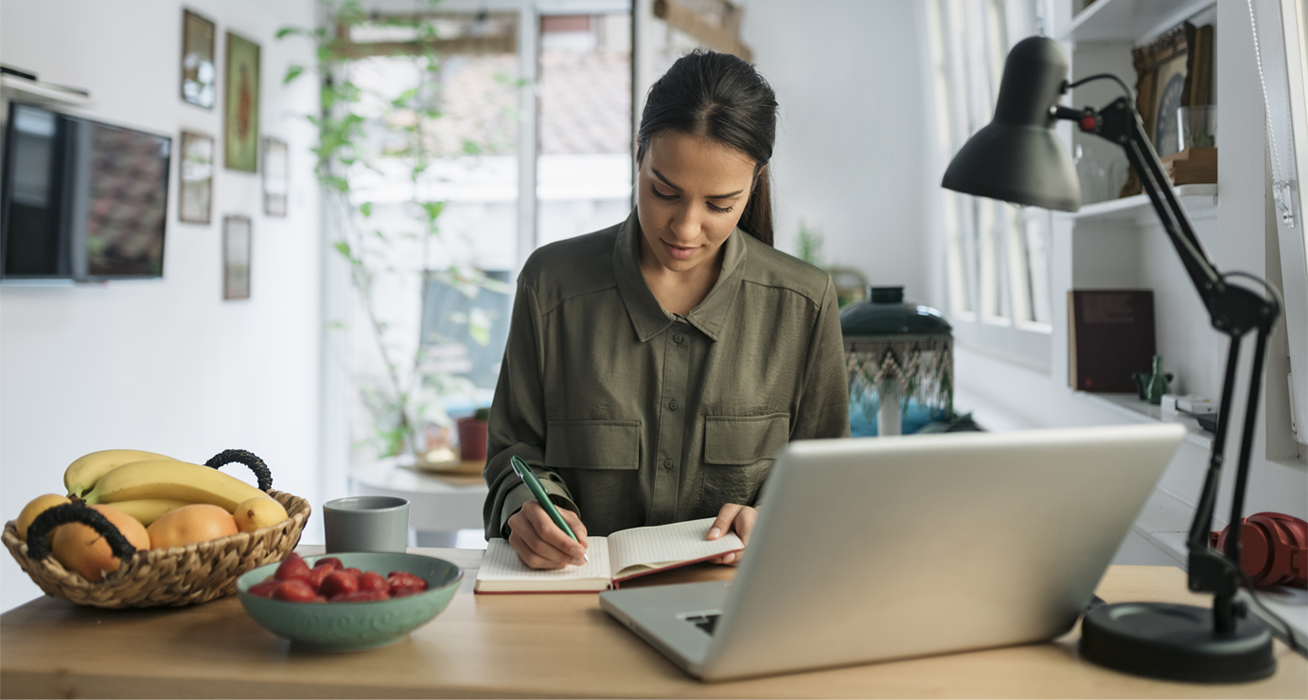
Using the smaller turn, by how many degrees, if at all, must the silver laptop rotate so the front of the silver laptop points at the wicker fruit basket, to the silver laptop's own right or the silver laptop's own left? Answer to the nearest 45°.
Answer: approximately 45° to the silver laptop's own left

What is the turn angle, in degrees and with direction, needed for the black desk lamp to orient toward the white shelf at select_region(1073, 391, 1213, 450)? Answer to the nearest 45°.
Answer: approximately 90° to its right

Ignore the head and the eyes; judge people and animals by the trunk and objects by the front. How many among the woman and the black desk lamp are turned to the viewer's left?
1

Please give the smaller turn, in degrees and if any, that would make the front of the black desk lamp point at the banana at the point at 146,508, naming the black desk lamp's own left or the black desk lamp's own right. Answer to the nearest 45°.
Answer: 0° — it already faces it

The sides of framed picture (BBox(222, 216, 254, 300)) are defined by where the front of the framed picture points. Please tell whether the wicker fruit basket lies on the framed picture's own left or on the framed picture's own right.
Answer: on the framed picture's own right

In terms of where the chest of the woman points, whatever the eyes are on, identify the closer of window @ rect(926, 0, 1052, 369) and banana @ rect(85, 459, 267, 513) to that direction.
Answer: the banana

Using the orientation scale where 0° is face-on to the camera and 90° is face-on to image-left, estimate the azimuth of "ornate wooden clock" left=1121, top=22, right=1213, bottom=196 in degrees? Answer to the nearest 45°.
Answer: approximately 45°

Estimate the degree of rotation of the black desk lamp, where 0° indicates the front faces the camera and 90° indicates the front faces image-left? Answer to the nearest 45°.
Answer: approximately 90°

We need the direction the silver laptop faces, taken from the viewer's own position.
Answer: facing away from the viewer and to the left of the viewer

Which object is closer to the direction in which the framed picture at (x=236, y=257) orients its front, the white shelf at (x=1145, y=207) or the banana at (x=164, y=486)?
the white shelf

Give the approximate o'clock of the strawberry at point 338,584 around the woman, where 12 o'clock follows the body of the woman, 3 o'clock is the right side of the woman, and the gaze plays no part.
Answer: The strawberry is roughly at 1 o'clock from the woman.

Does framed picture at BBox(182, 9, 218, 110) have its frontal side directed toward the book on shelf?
yes
